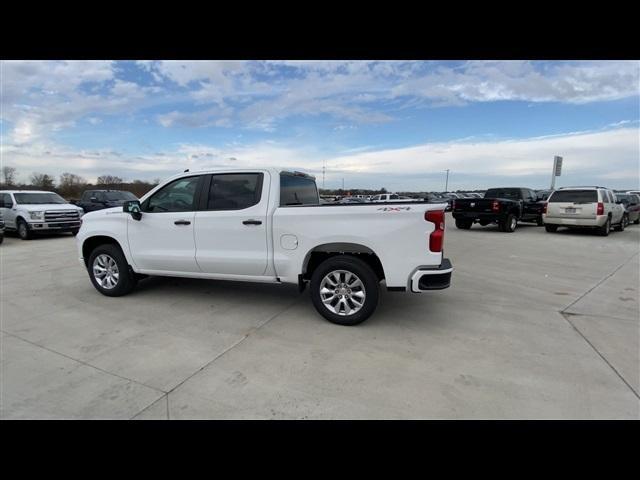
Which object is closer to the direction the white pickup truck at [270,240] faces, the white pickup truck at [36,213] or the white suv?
the white pickup truck

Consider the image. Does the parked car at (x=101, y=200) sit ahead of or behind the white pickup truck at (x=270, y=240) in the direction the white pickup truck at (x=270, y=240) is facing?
ahead

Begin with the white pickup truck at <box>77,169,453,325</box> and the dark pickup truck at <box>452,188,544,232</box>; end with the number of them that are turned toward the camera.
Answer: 0

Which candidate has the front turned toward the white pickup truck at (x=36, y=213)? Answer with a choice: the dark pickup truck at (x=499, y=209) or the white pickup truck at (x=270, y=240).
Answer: the white pickup truck at (x=270, y=240)

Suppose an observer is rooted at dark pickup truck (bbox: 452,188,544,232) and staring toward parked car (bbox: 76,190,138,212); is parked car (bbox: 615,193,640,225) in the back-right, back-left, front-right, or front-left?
back-right

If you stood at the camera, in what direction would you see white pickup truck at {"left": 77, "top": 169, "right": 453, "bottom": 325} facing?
facing away from the viewer and to the left of the viewer

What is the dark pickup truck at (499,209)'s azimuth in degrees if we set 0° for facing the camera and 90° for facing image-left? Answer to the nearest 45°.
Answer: approximately 225°

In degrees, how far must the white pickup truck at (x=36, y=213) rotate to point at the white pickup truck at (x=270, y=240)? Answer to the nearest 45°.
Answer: approximately 45° to its right

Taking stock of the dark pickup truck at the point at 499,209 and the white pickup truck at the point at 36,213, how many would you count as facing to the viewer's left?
0

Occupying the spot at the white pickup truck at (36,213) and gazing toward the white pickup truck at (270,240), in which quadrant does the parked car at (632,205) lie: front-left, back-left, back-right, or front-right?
front-left

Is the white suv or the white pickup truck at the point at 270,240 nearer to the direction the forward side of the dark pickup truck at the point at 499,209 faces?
the white suv

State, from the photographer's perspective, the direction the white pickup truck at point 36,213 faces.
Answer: facing the viewer and to the right of the viewer

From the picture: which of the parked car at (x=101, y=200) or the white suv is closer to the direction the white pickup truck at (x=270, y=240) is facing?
the parked car

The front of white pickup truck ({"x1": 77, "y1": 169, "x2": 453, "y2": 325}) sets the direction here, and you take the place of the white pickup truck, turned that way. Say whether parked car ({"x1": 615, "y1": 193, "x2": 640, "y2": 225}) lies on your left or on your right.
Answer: on your right

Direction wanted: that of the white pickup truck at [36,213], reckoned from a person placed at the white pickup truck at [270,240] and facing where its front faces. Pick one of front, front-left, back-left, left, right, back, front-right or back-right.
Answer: front
